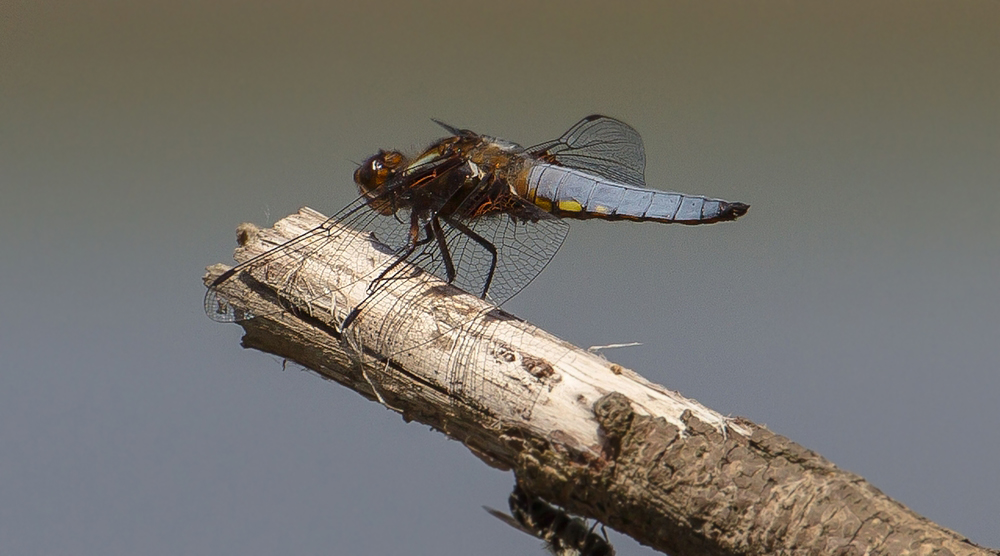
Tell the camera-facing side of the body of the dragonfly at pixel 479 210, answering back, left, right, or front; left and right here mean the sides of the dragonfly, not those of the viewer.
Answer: left
